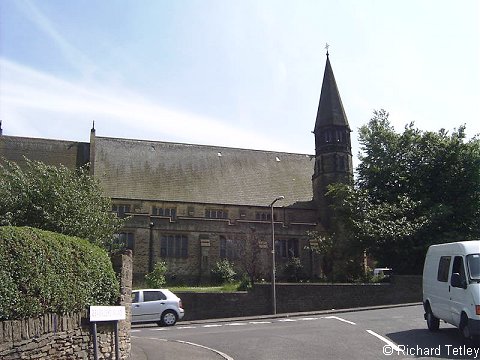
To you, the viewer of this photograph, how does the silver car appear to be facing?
facing to the left of the viewer

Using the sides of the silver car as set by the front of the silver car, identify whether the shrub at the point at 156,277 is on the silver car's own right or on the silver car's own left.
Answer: on the silver car's own right

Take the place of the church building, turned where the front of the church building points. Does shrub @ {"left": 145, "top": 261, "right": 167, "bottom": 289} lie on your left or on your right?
on your right

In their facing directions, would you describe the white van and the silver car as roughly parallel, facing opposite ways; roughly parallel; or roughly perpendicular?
roughly perpendicular

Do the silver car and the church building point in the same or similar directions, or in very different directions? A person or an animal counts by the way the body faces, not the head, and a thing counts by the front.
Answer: very different directions

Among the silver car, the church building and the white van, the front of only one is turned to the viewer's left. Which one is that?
the silver car
